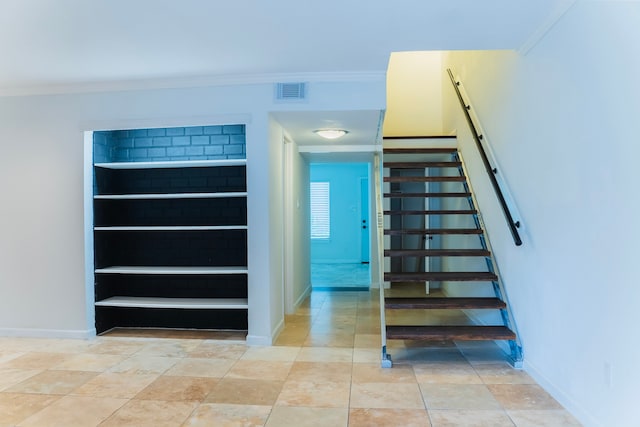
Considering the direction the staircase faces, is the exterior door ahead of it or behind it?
behind

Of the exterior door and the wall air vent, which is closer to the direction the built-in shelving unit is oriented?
the wall air vent

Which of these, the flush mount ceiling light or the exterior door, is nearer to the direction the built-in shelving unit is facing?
the flush mount ceiling light

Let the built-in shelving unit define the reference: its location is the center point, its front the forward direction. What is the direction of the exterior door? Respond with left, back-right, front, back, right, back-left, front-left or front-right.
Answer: back-left

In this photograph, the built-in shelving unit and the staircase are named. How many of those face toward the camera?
2

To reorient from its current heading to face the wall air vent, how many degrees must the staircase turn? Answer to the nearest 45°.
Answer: approximately 45° to its right

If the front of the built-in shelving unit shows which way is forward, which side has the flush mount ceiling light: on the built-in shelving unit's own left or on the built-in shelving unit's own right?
on the built-in shelving unit's own left

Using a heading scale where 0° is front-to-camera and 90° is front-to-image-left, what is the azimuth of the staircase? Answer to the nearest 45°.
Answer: approximately 0°

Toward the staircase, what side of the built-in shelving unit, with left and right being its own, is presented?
left
